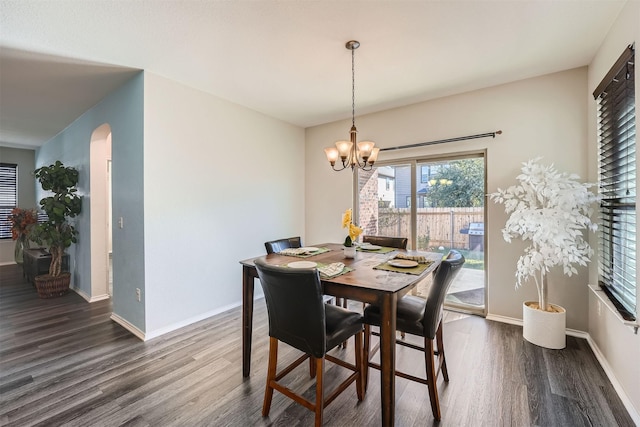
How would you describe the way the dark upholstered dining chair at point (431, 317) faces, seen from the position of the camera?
facing away from the viewer and to the left of the viewer

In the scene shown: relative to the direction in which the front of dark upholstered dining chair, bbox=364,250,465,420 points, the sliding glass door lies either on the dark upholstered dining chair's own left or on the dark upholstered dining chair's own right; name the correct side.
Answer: on the dark upholstered dining chair's own right

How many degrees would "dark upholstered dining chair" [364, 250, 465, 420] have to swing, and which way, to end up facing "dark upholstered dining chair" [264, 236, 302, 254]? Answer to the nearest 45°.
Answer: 0° — it already faces it

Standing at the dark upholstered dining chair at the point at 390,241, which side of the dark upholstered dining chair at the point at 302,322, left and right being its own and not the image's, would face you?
front

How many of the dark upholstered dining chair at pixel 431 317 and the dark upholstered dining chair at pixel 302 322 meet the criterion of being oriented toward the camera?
0

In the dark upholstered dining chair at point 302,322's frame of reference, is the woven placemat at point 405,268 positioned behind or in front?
in front

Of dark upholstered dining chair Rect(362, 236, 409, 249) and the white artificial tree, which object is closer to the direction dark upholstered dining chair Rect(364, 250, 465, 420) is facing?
the dark upholstered dining chair

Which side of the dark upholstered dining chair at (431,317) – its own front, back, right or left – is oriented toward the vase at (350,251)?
front

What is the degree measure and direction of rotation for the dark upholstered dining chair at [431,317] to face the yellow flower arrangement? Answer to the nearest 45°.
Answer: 0° — it already faces it

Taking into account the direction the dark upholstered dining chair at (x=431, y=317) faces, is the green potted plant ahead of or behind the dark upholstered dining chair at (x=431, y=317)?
ahead

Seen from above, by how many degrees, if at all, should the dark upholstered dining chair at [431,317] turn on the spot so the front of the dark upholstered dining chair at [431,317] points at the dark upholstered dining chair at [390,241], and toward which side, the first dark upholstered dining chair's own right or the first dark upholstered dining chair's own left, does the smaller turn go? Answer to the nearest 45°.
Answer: approximately 45° to the first dark upholstered dining chair's own right

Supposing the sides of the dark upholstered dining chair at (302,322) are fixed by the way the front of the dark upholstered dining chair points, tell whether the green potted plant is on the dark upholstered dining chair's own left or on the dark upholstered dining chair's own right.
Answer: on the dark upholstered dining chair's own left

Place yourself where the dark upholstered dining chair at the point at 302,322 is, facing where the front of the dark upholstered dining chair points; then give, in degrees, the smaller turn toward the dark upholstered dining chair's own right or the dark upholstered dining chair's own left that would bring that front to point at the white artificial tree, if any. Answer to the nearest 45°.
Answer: approximately 45° to the dark upholstered dining chair's own right

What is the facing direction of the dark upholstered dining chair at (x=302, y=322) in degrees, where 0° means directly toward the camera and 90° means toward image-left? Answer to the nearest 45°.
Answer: approximately 225°

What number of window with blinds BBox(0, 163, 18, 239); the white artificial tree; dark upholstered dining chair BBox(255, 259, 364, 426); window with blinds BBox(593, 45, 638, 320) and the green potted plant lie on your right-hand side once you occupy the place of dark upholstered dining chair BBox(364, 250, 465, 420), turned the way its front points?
2

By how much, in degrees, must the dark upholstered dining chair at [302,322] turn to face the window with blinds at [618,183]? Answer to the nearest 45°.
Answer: approximately 45° to its right

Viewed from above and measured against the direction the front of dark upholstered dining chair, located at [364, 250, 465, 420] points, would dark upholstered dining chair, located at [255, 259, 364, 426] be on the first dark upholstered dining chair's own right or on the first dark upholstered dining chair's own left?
on the first dark upholstered dining chair's own left
